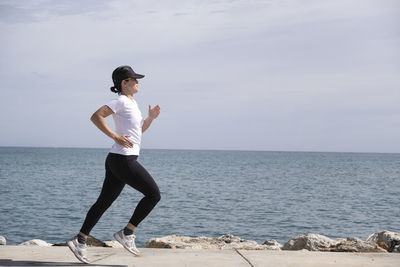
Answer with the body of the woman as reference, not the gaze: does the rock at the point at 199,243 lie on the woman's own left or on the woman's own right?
on the woman's own left

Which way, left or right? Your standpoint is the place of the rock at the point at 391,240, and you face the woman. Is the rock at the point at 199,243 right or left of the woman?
right

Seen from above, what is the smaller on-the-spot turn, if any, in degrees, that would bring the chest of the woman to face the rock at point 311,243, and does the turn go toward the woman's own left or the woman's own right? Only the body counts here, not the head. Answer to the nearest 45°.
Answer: approximately 45° to the woman's own left

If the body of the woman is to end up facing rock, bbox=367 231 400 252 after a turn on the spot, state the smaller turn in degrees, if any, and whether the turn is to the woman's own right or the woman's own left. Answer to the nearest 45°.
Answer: approximately 45° to the woman's own left

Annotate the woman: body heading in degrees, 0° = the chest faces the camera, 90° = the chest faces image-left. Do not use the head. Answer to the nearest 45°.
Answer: approximately 270°
